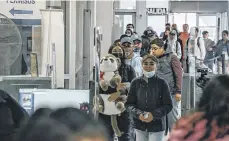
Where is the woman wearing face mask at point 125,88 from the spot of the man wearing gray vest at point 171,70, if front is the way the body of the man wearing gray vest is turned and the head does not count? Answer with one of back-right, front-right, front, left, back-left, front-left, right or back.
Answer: front

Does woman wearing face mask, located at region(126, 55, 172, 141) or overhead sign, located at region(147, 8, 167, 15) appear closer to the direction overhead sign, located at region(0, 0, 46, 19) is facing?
the woman wearing face mask

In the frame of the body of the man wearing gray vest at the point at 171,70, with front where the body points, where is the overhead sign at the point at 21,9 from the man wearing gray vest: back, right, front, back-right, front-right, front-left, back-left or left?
front-right

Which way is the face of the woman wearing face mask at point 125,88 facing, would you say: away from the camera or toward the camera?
toward the camera

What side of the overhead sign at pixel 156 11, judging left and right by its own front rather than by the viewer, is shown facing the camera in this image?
front

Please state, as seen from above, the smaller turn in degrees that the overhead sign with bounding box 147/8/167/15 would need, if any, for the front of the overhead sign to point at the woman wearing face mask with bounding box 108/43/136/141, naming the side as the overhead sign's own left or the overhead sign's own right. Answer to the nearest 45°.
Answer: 0° — it already faces them

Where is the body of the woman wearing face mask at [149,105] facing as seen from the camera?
toward the camera

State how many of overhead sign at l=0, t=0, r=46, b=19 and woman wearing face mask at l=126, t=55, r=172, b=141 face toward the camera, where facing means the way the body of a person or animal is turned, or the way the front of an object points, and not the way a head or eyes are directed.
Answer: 2

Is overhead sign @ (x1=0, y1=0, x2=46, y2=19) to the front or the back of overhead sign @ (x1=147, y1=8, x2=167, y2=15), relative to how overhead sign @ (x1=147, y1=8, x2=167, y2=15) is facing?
to the front

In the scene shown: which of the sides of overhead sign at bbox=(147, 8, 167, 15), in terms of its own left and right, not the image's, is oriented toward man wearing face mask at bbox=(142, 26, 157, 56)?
front

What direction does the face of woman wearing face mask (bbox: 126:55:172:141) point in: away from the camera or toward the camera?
toward the camera

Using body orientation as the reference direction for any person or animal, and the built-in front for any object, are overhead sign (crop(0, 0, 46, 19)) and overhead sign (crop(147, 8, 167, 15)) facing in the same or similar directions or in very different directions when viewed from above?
same or similar directions

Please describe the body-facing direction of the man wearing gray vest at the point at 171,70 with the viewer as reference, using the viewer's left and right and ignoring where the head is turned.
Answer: facing the viewer and to the left of the viewer
